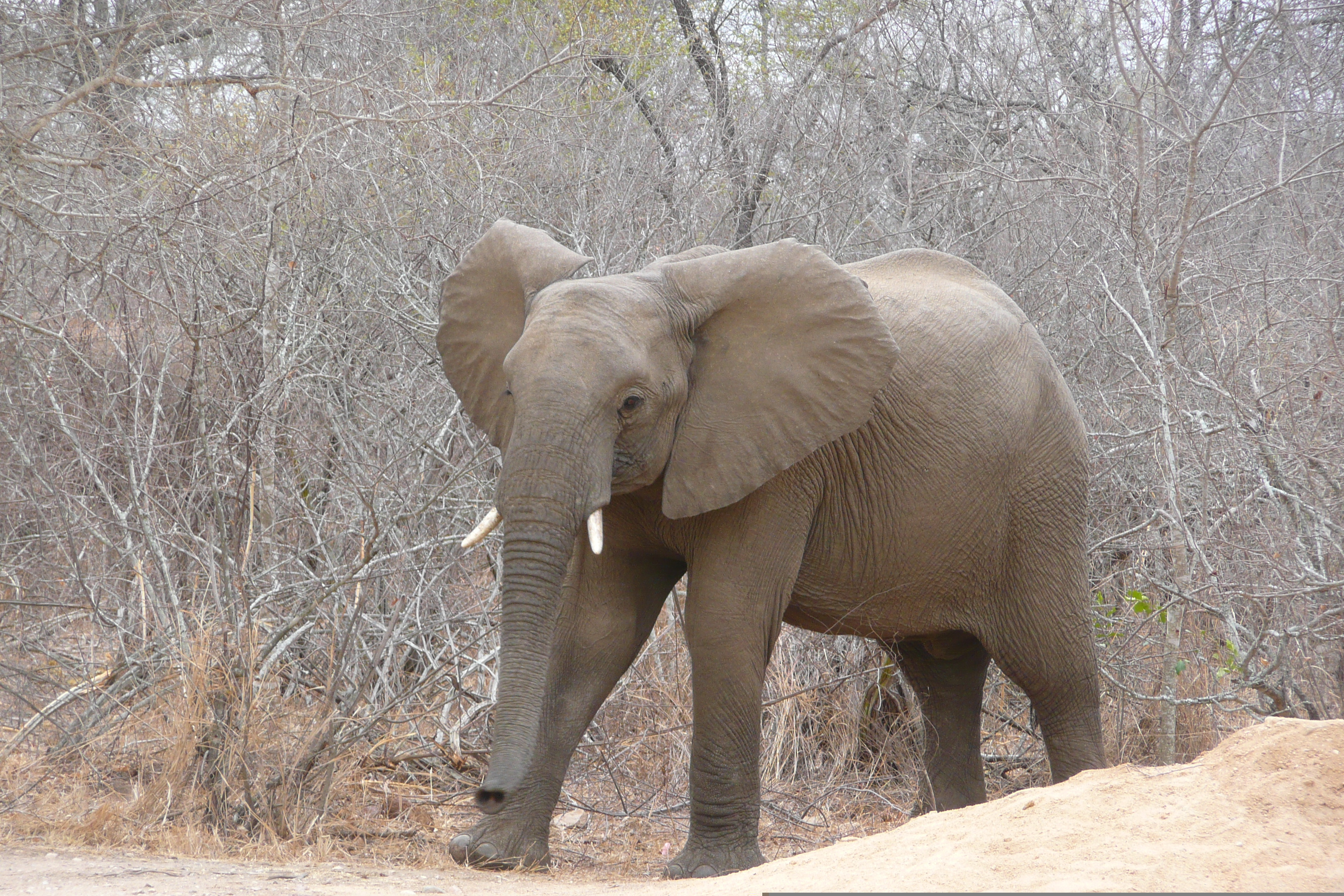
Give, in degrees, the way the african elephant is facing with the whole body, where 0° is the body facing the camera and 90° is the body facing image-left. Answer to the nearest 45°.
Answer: approximately 45°
